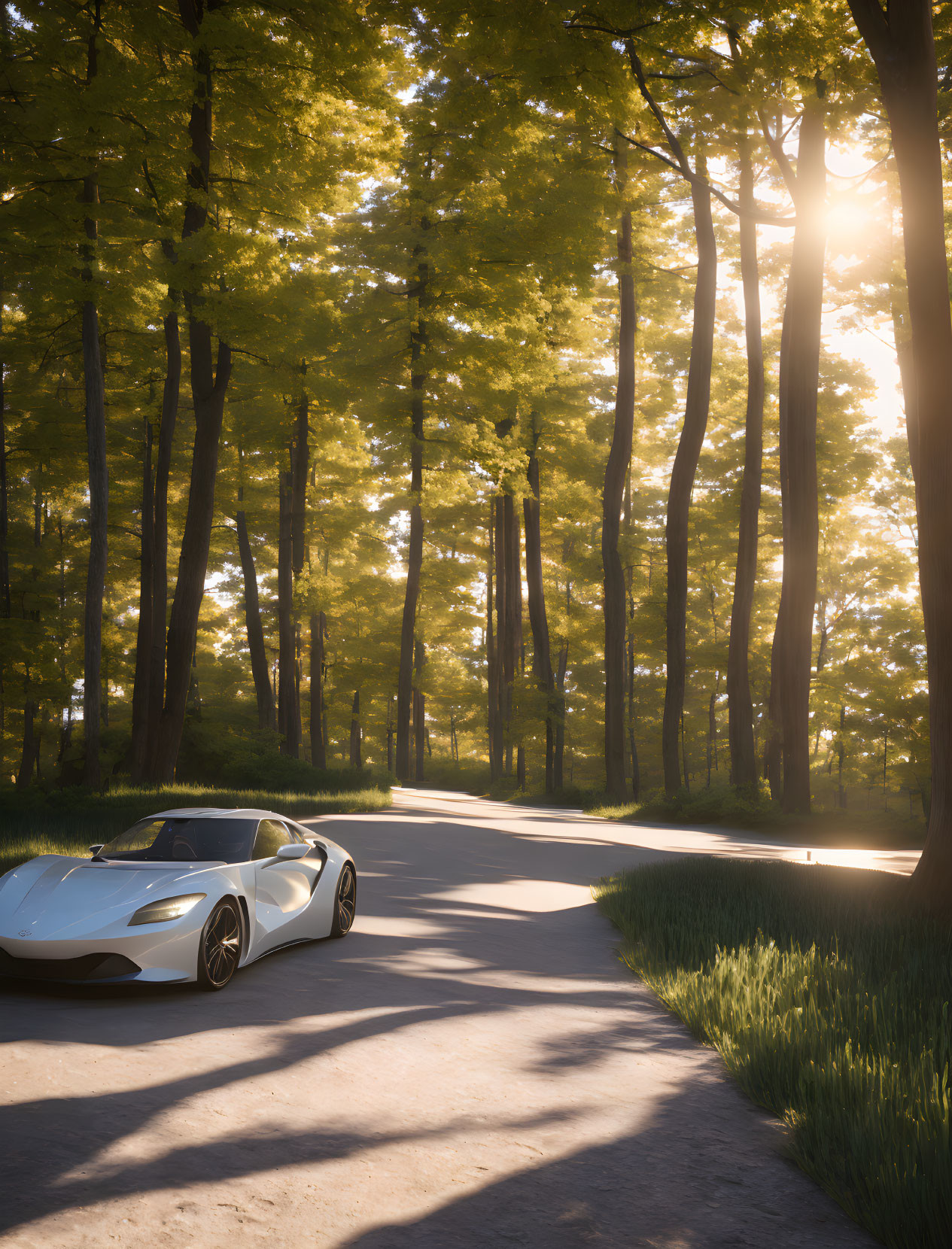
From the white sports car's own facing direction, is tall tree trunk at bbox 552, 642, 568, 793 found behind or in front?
behind

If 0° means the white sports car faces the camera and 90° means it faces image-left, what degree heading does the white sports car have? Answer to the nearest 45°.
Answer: approximately 45°

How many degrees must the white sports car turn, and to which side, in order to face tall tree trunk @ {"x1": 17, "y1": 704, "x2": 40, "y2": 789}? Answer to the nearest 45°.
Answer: approximately 135° to its right
